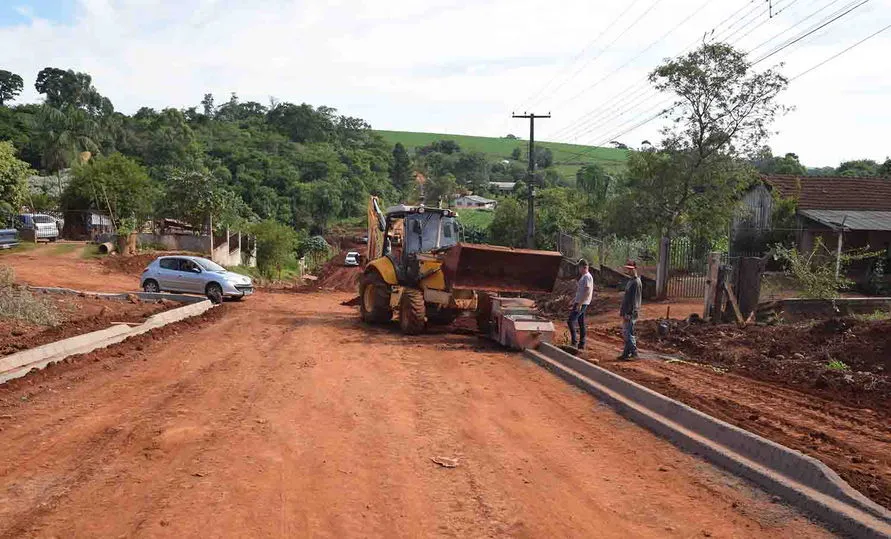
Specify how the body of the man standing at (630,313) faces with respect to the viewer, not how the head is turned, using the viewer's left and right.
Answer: facing to the left of the viewer

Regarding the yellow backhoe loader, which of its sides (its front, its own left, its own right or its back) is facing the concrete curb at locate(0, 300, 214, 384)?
right

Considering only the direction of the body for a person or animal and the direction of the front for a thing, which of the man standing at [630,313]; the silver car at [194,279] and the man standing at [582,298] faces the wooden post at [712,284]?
the silver car

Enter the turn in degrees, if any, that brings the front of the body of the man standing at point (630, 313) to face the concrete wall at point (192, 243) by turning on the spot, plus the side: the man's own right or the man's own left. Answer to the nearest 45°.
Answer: approximately 45° to the man's own right

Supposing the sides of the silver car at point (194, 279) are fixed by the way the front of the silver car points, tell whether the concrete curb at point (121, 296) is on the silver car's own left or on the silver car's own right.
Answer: on the silver car's own right

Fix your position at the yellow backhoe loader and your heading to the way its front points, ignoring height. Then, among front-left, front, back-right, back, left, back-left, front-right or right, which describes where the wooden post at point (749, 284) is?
front-left

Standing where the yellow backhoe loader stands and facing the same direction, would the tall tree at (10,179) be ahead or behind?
behind

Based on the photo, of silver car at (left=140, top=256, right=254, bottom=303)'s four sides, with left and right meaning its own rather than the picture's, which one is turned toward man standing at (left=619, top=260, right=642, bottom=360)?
front

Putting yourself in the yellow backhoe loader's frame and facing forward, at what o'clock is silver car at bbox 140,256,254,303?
The silver car is roughly at 6 o'clock from the yellow backhoe loader.

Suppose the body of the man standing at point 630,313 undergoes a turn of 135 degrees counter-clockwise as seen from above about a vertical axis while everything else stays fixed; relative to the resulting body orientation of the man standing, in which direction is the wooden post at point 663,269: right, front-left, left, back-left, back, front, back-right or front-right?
back-left

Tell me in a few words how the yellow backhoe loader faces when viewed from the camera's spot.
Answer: facing the viewer and to the right of the viewer
